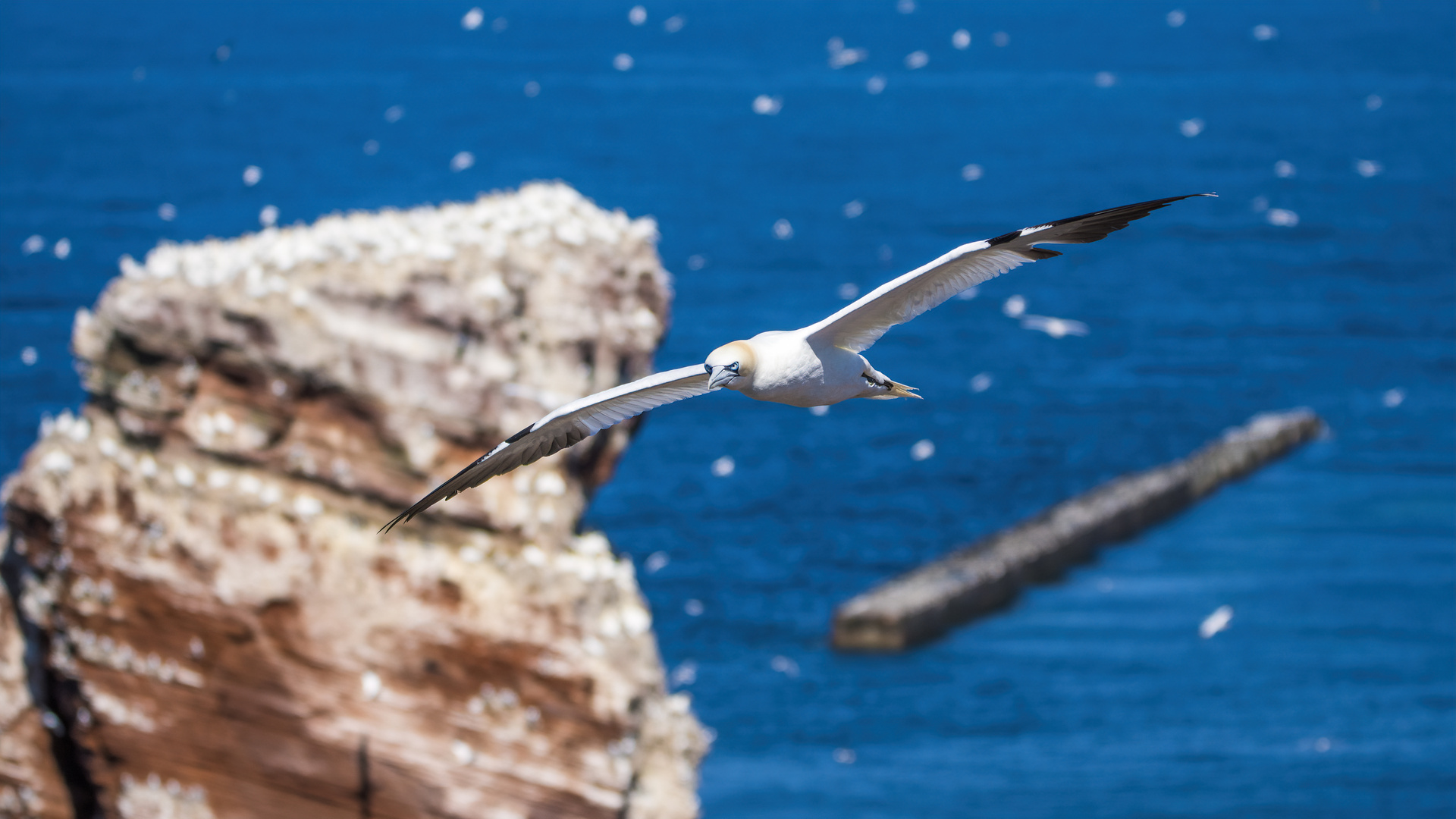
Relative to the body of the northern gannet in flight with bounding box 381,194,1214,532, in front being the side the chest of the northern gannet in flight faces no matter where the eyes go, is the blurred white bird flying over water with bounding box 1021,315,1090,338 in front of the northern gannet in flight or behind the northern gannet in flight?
behind

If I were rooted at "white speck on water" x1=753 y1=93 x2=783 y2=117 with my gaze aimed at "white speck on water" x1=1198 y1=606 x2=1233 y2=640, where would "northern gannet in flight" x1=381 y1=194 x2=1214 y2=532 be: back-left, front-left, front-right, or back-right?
front-right

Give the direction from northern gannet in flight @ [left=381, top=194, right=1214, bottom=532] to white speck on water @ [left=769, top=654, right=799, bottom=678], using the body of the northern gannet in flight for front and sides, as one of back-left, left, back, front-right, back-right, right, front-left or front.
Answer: back-right

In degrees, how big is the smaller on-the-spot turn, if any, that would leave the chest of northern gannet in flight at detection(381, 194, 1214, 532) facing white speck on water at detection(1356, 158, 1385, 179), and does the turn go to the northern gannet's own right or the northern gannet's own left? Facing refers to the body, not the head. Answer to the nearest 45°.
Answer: approximately 180°

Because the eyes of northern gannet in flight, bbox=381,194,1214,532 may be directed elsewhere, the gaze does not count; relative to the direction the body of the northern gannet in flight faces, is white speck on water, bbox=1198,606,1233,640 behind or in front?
behind

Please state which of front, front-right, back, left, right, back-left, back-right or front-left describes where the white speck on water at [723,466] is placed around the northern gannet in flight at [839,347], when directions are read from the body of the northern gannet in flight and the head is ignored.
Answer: back-right

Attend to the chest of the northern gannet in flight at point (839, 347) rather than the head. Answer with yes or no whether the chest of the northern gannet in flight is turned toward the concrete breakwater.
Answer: no

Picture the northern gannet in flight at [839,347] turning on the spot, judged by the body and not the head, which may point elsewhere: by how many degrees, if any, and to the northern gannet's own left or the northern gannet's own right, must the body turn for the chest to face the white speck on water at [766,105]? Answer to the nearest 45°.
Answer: approximately 135° to the northern gannet's own right

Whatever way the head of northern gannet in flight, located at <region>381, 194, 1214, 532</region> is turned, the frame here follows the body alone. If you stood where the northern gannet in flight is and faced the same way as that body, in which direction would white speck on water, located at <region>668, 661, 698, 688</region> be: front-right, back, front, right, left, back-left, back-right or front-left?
back-right

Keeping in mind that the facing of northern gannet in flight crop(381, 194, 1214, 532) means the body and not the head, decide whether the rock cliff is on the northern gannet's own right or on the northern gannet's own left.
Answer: on the northern gannet's own right

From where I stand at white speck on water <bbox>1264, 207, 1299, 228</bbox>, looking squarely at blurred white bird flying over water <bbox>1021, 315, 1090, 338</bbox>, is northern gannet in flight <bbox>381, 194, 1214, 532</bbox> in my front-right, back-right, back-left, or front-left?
front-left

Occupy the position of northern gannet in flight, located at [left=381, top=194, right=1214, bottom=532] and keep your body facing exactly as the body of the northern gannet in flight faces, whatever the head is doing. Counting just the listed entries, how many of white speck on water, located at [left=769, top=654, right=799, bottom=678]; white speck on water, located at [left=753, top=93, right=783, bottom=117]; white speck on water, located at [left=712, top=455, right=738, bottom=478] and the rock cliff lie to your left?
0

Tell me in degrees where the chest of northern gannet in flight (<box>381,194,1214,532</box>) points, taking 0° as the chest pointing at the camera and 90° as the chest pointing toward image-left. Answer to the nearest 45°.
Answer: approximately 45°
